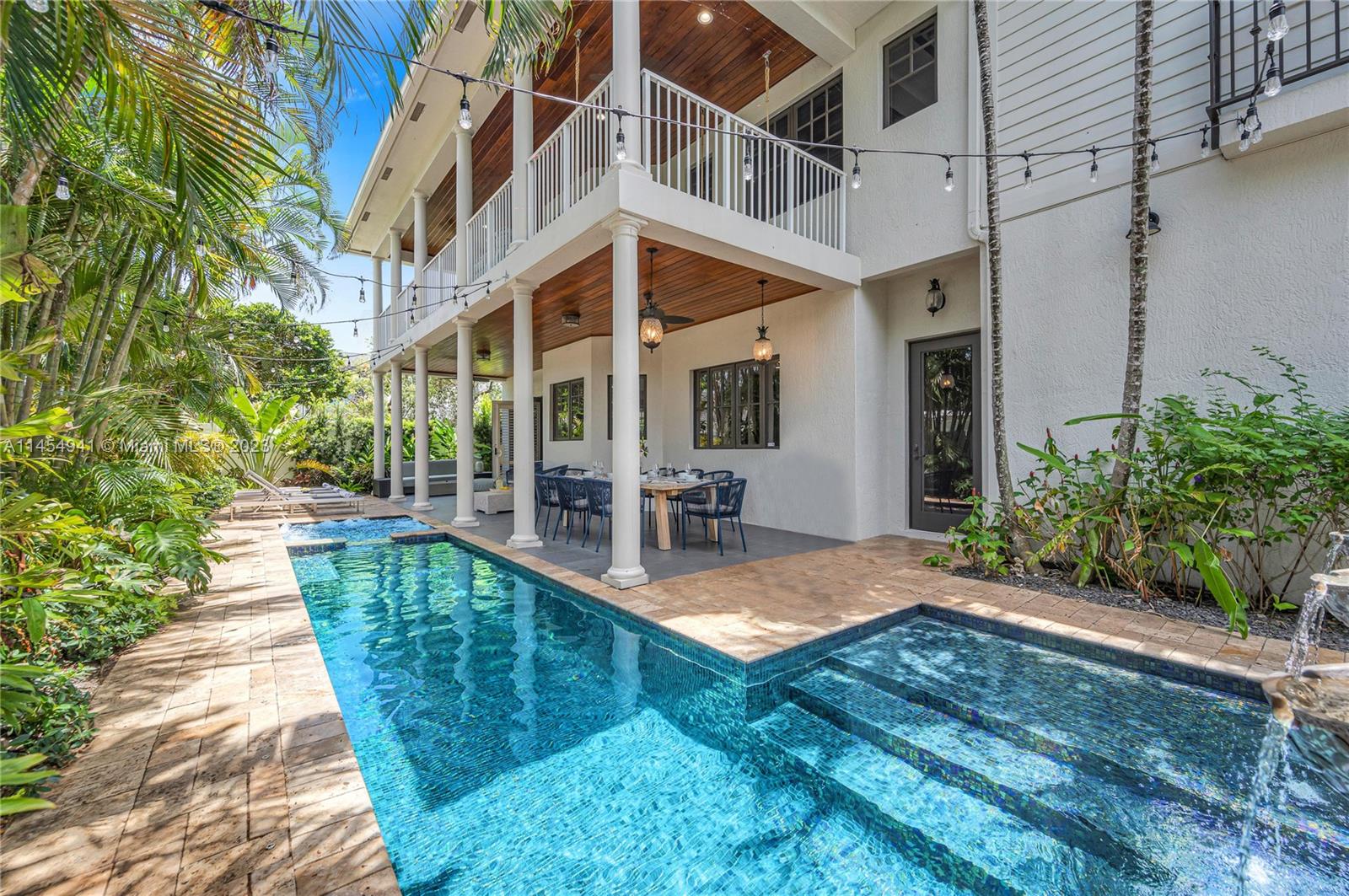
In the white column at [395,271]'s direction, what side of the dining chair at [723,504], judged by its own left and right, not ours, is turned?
front

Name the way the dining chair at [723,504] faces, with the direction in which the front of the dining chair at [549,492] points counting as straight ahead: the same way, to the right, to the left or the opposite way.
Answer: to the left

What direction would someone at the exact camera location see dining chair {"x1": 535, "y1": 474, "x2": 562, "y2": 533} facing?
facing away from the viewer and to the right of the viewer

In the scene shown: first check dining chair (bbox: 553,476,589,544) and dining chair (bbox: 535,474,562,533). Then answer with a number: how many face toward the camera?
0

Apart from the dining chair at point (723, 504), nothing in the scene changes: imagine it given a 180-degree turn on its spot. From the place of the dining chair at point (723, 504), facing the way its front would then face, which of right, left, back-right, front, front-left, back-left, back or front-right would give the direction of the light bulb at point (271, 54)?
right

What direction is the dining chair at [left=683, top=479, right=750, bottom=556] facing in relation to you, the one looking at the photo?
facing away from the viewer and to the left of the viewer

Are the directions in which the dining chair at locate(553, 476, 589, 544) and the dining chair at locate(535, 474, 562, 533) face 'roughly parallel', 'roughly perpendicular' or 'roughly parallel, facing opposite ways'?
roughly parallel

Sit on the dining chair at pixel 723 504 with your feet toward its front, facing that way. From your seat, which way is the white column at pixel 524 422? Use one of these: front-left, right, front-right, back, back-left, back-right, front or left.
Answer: front-left

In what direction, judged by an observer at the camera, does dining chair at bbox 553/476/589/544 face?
facing away from the viewer and to the right of the viewer

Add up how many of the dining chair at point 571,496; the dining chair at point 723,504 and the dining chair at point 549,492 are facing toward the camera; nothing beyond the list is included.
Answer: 0

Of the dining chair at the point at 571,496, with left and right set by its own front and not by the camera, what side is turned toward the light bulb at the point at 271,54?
back
